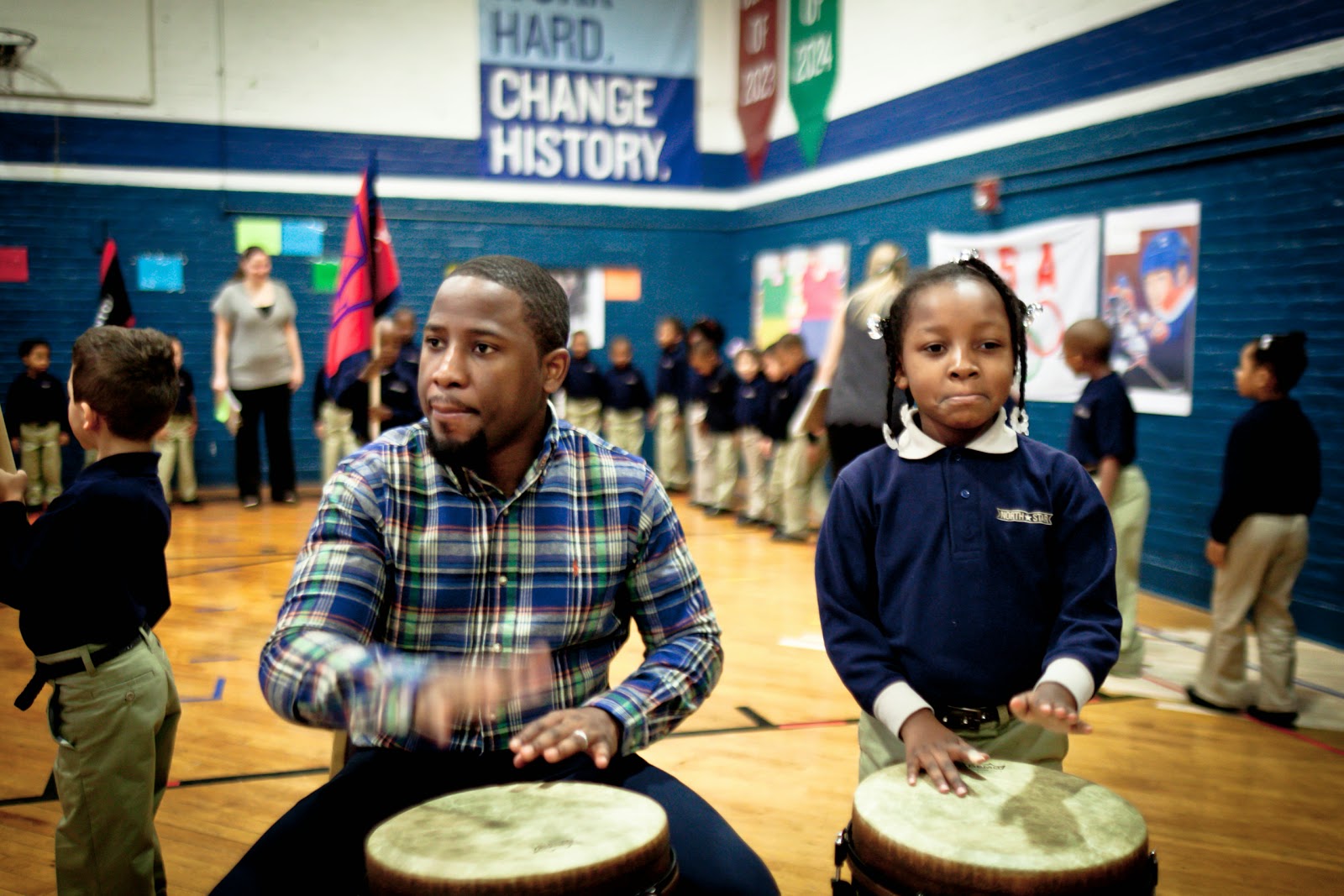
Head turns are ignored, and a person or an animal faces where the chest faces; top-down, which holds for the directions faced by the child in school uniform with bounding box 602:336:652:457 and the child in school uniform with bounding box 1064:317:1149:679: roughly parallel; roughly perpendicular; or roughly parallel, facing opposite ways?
roughly perpendicular

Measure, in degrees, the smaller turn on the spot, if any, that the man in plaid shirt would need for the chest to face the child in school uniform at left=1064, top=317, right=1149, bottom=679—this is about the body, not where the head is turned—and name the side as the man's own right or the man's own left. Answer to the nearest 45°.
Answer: approximately 135° to the man's own left

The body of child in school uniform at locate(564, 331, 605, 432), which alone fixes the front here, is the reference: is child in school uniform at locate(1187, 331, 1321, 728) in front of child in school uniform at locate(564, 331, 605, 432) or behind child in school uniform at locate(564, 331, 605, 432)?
in front

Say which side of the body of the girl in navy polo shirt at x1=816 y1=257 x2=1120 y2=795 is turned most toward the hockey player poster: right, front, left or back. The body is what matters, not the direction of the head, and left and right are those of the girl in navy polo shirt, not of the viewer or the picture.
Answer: back

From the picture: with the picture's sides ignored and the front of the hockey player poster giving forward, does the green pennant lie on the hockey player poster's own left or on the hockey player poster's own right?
on the hockey player poster's own right

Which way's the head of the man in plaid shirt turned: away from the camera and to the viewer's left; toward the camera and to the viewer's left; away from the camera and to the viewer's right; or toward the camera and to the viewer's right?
toward the camera and to the viewer's left

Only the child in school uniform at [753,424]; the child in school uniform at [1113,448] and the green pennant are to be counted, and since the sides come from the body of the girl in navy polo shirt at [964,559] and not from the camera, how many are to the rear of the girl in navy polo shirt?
3

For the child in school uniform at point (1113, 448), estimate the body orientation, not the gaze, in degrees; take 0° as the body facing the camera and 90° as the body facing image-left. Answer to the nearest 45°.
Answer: approximately 90°

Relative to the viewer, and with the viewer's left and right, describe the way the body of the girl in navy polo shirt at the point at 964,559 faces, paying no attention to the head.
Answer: facing the viewer

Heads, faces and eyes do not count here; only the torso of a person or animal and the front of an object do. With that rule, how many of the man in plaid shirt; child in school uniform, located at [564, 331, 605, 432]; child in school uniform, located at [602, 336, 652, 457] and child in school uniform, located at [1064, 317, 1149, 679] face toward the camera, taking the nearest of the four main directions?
3

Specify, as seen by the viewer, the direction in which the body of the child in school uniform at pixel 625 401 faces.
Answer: toward the camera

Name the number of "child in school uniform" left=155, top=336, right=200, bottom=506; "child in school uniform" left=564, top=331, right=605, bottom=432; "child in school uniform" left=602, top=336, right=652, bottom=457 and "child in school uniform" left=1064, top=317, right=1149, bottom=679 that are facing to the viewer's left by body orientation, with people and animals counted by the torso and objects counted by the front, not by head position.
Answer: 1
